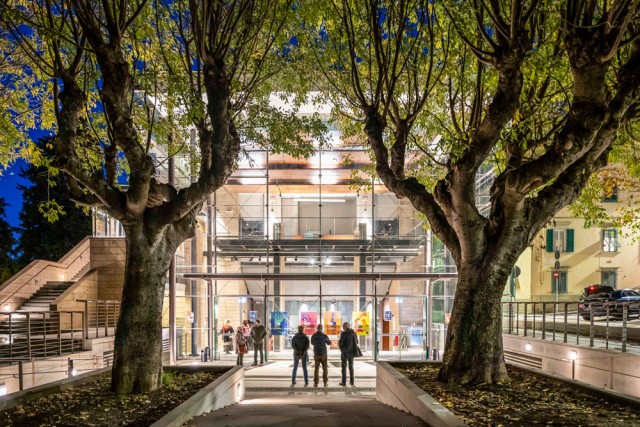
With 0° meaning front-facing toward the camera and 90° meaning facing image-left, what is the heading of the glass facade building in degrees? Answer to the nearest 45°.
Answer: approximately 0°

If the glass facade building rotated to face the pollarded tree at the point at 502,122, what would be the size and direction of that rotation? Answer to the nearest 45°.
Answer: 0° — it already faces it

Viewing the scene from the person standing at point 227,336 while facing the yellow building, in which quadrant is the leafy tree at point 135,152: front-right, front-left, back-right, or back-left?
back-right

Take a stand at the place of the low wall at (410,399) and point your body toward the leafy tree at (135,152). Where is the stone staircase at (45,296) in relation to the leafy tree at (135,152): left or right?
right

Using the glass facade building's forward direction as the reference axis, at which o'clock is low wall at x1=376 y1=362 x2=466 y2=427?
The low wall is roughly at 12 o'clock from the glass facade building.

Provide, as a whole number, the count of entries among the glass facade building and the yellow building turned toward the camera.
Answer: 2

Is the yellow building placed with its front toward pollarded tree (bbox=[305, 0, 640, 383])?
yes
